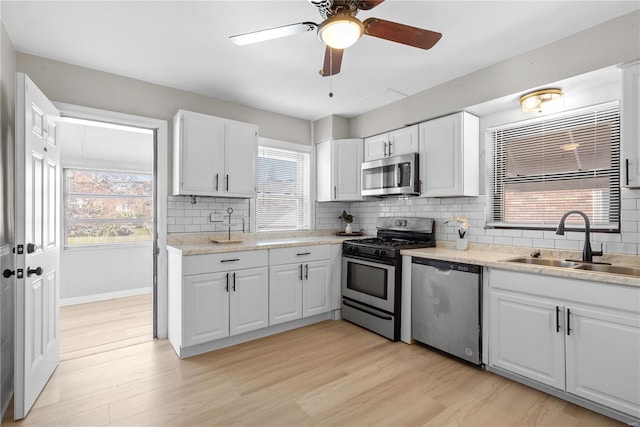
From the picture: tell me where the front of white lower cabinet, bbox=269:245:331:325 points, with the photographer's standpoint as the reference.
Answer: facing the viewer and to the right of the viewer

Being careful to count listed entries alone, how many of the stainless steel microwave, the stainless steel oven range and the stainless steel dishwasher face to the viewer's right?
0

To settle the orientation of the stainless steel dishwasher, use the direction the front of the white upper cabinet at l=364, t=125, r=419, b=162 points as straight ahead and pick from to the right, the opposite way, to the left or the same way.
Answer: the same way

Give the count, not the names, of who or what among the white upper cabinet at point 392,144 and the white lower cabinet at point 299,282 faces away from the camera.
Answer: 0

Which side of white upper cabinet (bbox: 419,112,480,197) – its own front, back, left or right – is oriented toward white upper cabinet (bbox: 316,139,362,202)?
right

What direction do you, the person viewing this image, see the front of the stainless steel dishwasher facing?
facing the viewer and to the left of the viewer

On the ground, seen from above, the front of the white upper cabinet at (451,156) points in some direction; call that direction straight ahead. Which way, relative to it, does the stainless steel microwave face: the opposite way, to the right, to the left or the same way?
the same way

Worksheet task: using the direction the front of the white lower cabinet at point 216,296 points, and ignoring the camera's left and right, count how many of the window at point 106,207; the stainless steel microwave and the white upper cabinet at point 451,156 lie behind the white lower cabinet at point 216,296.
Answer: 1

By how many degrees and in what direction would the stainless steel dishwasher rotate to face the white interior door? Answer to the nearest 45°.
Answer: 0° — it already faces it

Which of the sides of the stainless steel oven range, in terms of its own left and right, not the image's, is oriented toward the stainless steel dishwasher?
left

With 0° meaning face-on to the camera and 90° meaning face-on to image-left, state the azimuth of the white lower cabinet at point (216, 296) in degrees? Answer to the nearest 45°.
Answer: approximately 315°

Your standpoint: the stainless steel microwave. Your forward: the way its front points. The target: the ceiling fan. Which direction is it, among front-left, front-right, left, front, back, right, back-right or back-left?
front-left

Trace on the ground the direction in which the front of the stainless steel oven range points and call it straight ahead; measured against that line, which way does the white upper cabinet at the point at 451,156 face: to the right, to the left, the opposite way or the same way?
the same way

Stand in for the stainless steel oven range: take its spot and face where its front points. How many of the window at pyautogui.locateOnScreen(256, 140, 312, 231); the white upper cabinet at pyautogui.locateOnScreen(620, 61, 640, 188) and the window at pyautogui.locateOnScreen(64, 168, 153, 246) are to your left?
1

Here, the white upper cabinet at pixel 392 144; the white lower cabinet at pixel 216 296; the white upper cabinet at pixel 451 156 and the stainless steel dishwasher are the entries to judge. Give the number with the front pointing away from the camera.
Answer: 0

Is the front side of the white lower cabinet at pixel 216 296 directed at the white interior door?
no

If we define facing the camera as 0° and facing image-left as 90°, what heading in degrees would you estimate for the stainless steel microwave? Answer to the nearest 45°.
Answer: approximately 45°
